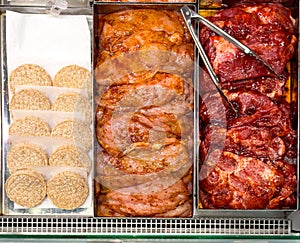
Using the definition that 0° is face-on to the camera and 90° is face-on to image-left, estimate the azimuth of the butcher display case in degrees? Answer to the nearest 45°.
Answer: approximately 0°
